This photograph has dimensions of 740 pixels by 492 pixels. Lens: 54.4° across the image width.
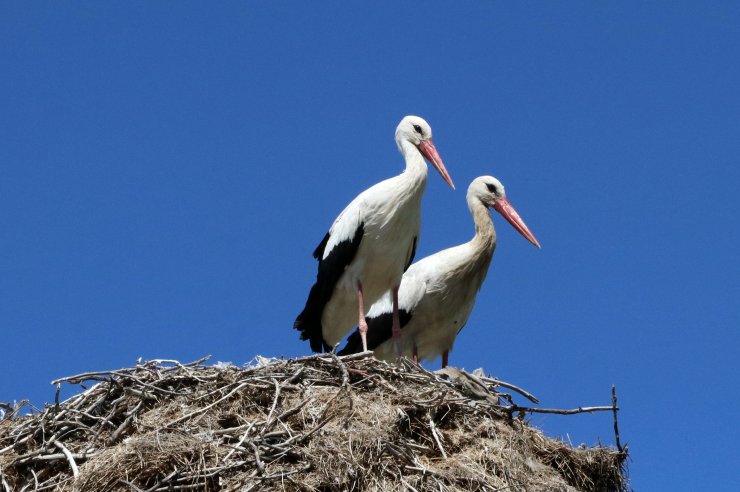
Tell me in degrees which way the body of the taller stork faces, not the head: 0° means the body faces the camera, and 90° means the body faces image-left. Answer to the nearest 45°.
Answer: approximately 315°

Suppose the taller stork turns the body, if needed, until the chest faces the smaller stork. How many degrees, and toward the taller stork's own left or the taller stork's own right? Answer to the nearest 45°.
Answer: approximately 90° to the taller stork's own left
